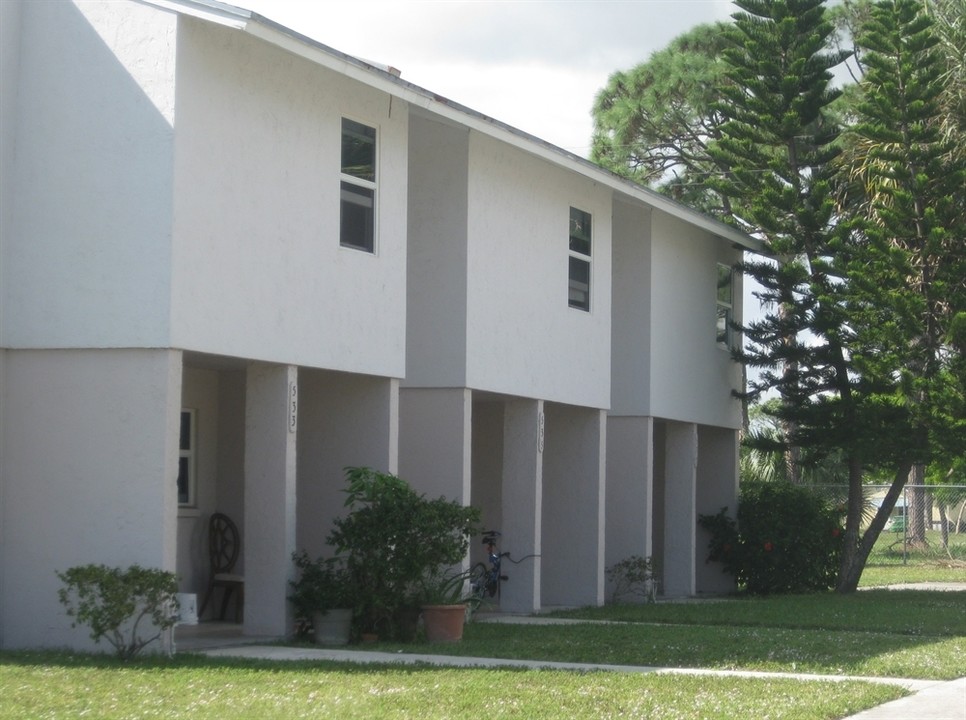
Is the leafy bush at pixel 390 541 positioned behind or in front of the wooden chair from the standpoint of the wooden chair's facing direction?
in front

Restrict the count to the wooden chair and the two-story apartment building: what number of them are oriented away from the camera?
0

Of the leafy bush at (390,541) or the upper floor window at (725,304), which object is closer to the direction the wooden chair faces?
the leafy bush

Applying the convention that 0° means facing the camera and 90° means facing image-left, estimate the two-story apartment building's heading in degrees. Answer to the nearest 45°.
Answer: approximately 315°

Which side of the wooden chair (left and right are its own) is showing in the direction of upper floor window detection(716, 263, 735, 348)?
left

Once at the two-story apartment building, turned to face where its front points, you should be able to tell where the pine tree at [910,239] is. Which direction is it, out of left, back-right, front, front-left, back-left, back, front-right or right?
left

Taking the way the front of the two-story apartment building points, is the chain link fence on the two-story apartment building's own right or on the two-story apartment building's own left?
on the two-story apartment building's own left

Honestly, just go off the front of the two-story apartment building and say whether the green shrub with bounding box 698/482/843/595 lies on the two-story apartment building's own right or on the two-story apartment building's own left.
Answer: on the two-story apartment building's own left

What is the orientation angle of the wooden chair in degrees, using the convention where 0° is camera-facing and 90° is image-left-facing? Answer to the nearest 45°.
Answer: approximately 315°
